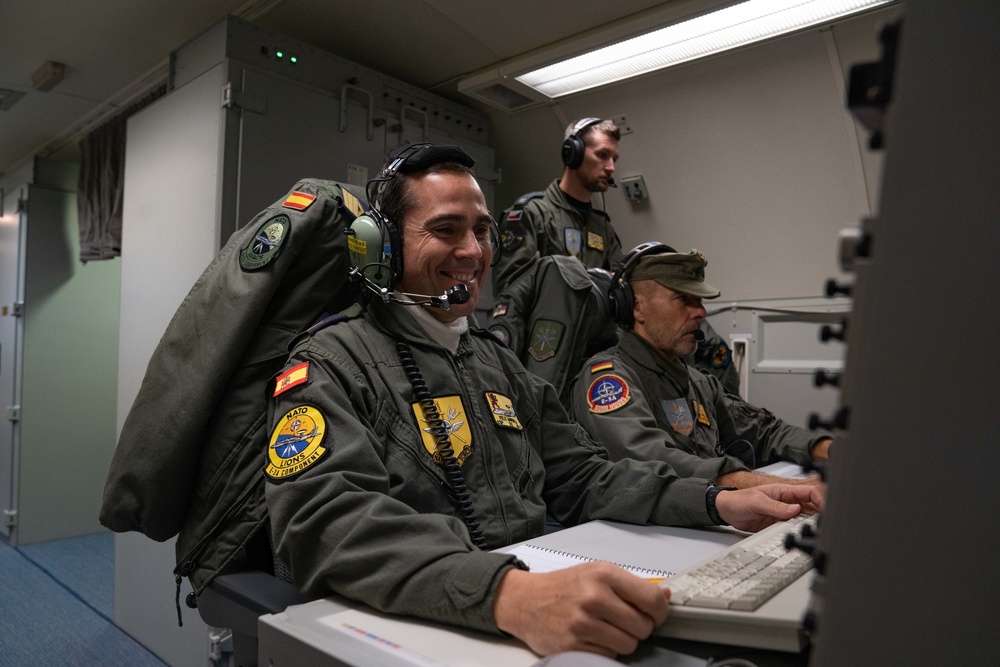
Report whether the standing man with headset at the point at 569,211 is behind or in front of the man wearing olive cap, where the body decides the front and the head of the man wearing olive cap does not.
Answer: behind

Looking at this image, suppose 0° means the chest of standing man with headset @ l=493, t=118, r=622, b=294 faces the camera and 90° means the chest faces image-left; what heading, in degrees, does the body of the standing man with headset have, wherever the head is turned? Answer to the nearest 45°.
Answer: approximately 315°

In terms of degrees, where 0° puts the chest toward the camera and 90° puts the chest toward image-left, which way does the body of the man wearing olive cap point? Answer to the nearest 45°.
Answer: approximately 315°

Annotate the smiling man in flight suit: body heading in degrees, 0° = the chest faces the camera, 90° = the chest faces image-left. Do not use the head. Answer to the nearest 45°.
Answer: approximately 315°

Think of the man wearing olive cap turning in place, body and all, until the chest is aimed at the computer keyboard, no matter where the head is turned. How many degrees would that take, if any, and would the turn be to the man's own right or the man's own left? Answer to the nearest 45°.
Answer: approximately 45° to the man's own right

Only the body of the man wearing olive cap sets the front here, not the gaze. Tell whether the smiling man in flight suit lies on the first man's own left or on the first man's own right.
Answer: on the first man's own right

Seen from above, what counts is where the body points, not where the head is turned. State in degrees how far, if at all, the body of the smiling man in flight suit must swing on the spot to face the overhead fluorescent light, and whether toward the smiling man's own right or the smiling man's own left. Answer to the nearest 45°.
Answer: approximately 90° to the smiling man's own left

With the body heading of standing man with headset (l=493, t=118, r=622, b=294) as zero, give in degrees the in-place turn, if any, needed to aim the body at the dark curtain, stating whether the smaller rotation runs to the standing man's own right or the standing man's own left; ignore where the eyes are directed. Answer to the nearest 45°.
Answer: approximately 135° to the standing man's own right
